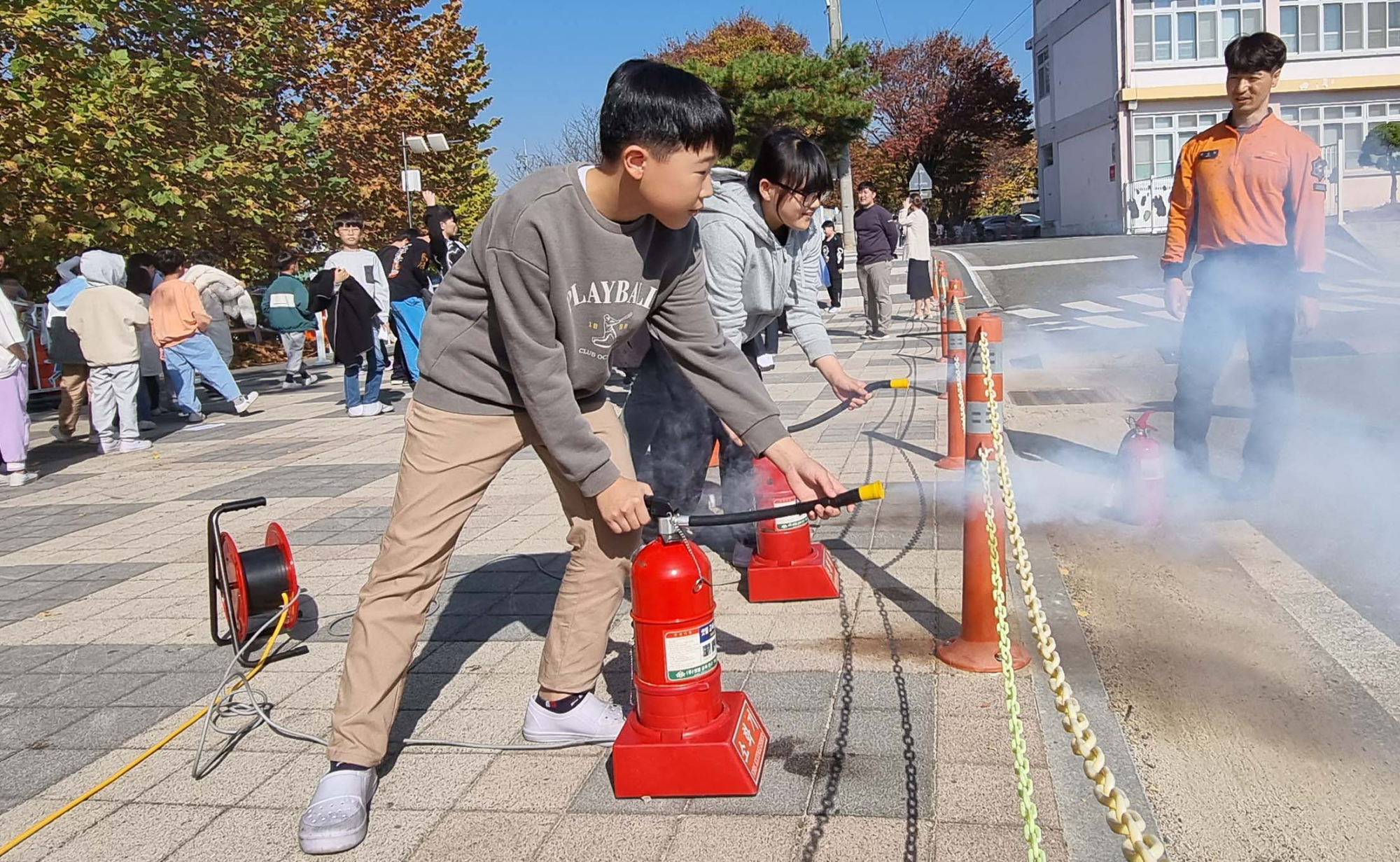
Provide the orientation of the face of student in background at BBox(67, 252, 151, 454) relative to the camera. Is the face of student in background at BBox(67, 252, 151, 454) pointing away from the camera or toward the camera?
away from the camera

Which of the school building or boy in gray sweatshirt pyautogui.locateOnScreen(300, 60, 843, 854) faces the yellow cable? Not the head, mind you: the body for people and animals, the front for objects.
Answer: the school building

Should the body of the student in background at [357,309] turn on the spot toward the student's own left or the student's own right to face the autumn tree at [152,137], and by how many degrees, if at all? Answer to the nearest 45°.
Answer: approximately 135° to the student's own right

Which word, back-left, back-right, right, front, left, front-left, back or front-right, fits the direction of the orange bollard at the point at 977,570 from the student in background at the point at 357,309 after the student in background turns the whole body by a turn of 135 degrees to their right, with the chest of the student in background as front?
back-left

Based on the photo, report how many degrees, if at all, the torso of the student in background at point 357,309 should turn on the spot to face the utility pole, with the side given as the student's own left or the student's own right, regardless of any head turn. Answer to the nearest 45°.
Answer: approximately 135° to the student's own left

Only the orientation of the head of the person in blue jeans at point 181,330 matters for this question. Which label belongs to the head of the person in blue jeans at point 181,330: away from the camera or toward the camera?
away from the camera

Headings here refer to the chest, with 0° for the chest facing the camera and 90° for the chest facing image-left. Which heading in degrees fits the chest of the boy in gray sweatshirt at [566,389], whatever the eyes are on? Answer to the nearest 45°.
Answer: approximately 315°

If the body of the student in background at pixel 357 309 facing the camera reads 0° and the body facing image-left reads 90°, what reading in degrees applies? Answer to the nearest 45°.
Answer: approximately 0°

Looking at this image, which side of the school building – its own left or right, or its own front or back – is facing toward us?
front

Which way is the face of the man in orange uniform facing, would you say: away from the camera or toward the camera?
toward the camera
